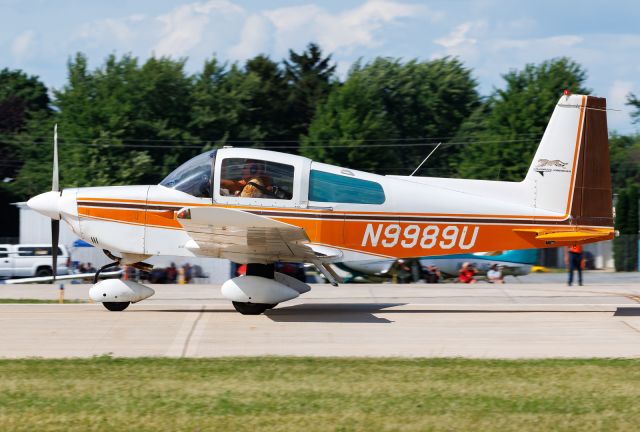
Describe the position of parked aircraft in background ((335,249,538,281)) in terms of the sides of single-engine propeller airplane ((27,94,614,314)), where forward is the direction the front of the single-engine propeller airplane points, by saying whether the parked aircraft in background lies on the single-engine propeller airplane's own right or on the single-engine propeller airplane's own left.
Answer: on the single-engine propeller airplane's own right

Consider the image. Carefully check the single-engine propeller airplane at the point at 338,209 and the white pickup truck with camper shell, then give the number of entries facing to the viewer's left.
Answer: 2

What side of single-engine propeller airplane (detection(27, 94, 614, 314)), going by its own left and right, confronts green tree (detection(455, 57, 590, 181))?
right

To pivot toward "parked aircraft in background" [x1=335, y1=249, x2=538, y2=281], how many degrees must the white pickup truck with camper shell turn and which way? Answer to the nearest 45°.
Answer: approximately 135° to its left

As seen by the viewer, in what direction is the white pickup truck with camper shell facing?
to the viewer's left

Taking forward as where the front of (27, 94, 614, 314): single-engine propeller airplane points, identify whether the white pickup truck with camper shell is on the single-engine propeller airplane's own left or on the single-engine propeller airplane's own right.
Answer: on the single-engine propeller airplane's own right

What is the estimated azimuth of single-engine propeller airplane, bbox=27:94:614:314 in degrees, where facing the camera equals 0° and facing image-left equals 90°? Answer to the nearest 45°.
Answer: approximately 90°
